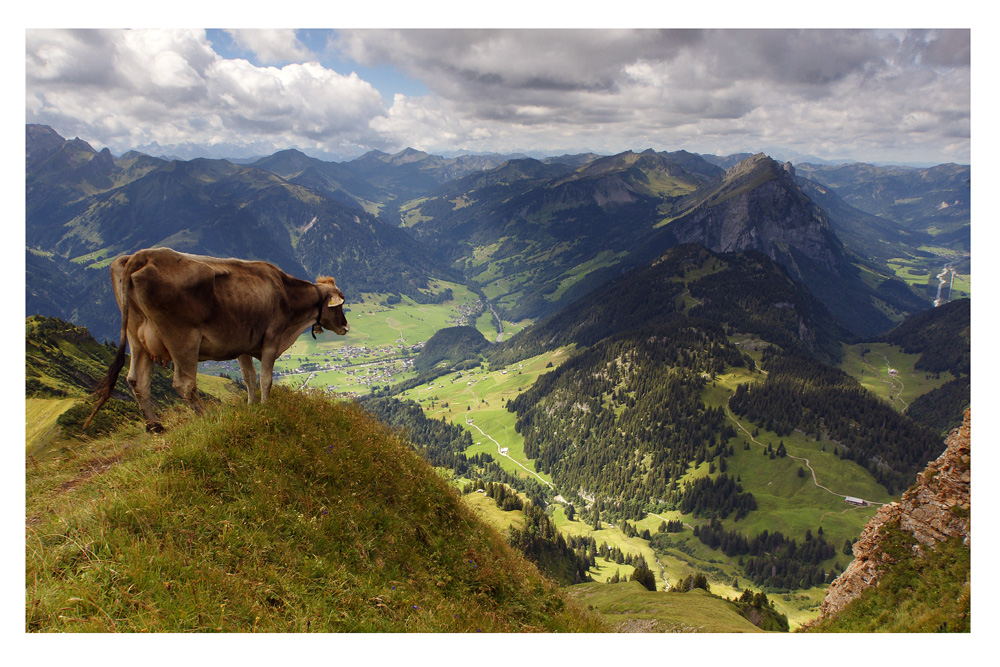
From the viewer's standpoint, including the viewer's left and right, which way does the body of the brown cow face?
facing away from the viewer and to the right of the viewer
